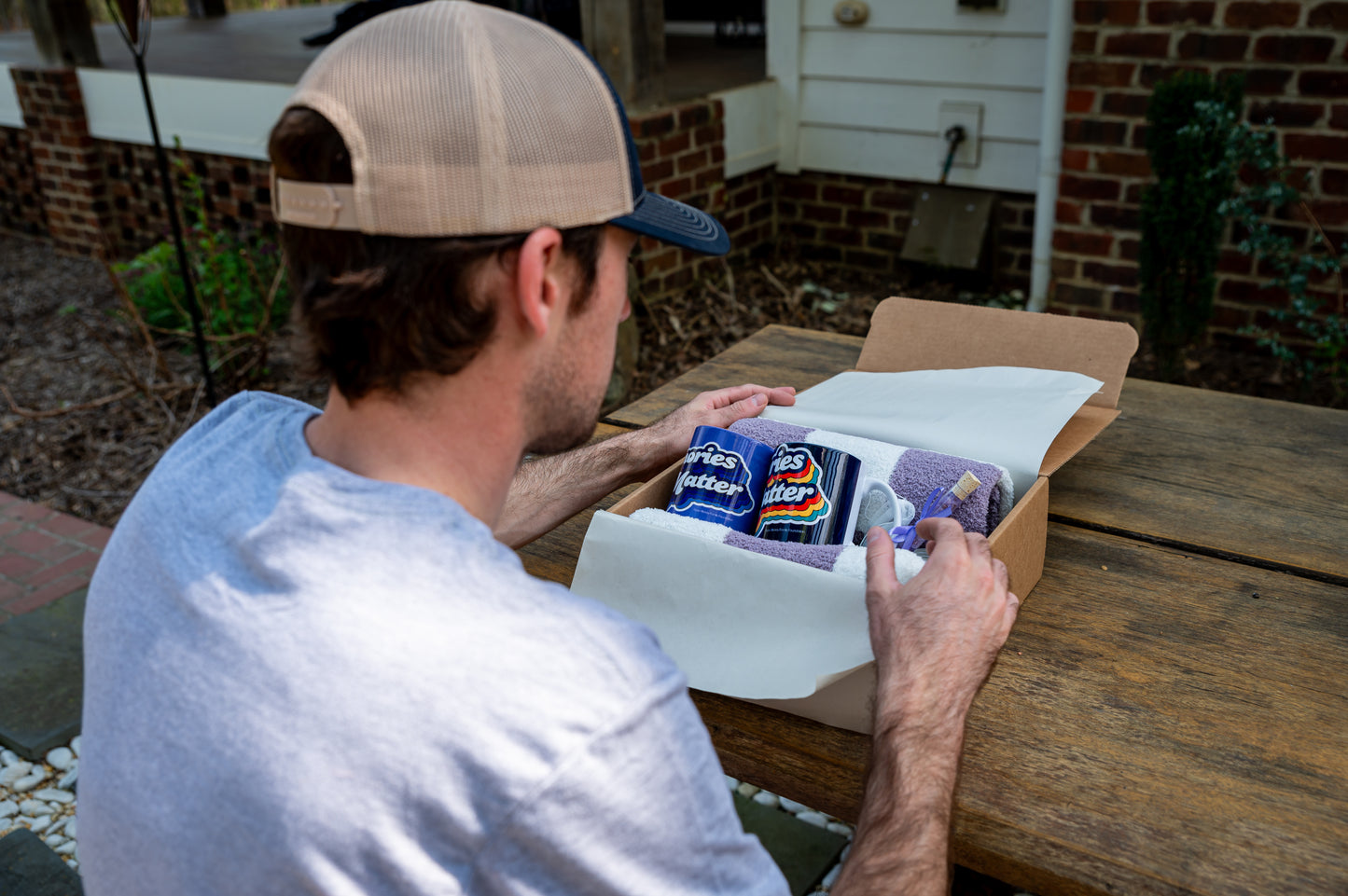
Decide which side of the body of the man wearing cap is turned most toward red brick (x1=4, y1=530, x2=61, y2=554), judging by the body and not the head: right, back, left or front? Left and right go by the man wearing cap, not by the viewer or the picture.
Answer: left

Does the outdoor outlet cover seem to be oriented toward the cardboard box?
yes

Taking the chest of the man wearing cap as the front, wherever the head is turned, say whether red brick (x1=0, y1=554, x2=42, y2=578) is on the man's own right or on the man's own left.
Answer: on the man's own left

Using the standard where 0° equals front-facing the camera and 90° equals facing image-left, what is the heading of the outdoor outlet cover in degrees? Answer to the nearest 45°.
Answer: approximately 0°

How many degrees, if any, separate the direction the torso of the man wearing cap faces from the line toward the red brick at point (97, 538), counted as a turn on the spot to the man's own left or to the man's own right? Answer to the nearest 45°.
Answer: approximately 90° to the man's own left

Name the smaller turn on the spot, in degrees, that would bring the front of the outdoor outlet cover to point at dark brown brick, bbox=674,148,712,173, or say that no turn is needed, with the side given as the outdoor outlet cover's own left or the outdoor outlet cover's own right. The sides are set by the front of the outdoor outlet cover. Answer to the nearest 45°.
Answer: approximately 90° to the outdoor outlet cover's own right

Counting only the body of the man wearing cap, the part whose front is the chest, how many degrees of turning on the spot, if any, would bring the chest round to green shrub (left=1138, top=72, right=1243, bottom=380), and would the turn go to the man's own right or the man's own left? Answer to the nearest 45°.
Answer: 0° — they already face it

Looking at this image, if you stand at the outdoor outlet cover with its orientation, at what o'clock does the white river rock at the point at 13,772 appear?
The white river rock is roughly at 1 o'clock from the outdoor outlet cover.

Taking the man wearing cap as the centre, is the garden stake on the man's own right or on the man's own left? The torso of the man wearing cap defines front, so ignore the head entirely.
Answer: on the man's own left

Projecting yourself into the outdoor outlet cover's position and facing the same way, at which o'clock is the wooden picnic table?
The wooden picnic table is roughly at 12 o'clock from the outdoor outlet cover.

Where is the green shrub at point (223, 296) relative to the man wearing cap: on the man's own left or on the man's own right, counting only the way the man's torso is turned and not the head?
on the man's own left

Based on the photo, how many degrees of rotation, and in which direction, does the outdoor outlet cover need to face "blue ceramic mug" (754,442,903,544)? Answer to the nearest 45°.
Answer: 0° — it already faces it

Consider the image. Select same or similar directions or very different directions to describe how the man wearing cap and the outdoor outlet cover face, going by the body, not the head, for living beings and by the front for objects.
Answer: very different directions

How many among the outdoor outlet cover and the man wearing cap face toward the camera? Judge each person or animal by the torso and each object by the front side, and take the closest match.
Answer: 1

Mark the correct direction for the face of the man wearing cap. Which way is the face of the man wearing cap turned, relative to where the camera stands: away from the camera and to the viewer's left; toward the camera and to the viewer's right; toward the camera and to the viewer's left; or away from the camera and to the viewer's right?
away from the camera and to the viewer's right

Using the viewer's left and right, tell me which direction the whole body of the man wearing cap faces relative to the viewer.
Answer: facing away from the viewer and to the right of the viewer
